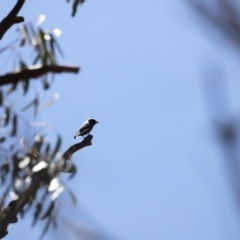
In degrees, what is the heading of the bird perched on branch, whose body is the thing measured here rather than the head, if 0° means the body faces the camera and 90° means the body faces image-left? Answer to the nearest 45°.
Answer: approximately 270°
